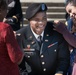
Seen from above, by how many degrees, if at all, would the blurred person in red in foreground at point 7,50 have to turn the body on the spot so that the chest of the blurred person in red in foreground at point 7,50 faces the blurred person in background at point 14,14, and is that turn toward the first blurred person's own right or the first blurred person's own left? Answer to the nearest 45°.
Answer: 0° — they already face them
